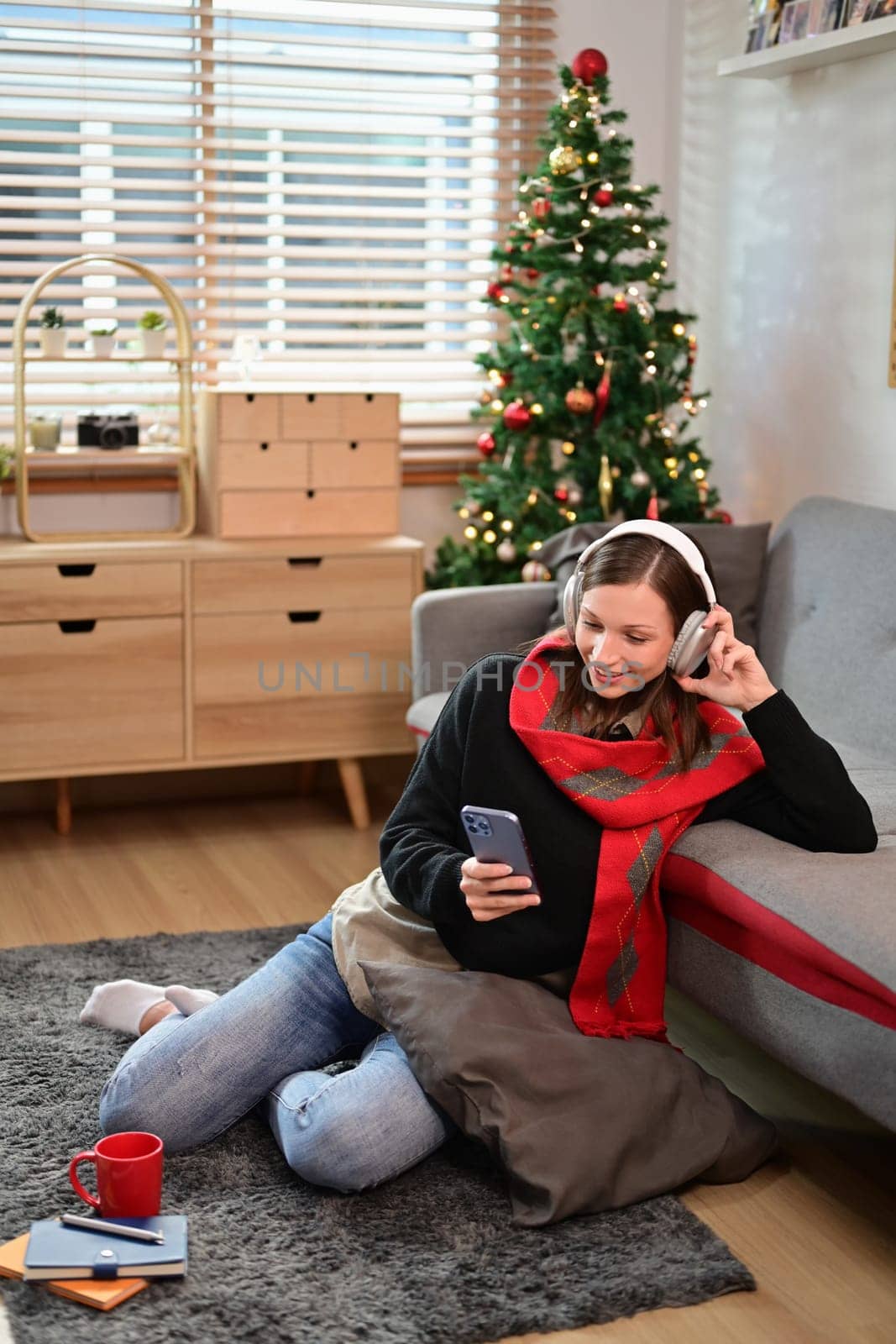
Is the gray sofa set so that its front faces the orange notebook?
yes

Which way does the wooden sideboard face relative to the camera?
toward the camera

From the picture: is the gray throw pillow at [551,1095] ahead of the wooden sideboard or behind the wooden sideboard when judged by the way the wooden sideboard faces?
ahead

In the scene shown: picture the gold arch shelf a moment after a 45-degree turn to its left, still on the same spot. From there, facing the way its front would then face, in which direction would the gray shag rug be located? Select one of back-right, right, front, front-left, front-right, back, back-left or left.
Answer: front-right

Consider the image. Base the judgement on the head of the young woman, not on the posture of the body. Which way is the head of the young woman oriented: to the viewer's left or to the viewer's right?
to the viewer's left

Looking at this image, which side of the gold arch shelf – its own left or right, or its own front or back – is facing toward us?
front

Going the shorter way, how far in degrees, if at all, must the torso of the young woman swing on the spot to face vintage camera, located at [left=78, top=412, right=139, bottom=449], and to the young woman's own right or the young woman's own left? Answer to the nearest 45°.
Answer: approximately 135° to the young woman's own right

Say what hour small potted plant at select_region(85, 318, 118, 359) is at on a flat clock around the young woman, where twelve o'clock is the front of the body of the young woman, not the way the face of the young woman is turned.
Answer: The small potted plant is roughly at 5 o'clock from the young woman.

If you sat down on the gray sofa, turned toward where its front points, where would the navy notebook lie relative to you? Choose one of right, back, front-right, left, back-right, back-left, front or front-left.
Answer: front

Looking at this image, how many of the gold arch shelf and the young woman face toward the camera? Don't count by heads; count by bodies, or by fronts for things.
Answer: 2

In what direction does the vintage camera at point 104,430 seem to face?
toward the camera

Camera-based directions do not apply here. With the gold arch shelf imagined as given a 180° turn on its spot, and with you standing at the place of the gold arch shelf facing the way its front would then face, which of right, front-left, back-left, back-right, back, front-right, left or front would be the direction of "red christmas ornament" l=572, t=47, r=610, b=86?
right

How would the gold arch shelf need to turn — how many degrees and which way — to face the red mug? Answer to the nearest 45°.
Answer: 0° — it already faces it

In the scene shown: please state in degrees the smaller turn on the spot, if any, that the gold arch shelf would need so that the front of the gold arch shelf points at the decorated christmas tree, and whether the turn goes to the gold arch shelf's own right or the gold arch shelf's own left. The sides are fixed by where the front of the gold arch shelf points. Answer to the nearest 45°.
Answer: approximately 90° to the gold arch shelf's own left

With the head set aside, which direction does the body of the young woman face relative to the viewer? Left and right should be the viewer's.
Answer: facing the viewer

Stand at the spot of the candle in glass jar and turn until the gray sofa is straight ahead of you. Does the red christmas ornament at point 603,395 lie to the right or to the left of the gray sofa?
left

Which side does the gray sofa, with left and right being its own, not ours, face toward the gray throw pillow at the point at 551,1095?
front

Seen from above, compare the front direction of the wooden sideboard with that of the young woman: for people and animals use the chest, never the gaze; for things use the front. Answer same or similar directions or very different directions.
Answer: same or similar directions
